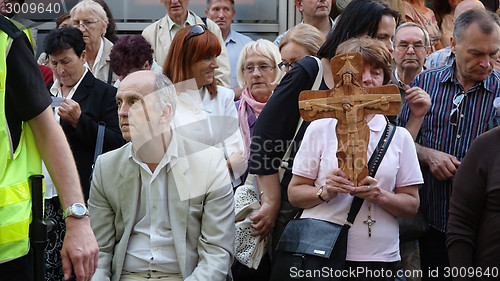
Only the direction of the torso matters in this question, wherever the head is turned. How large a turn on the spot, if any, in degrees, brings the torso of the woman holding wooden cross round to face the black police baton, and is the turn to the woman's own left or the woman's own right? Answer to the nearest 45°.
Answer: approximately 45° to the woman's own right

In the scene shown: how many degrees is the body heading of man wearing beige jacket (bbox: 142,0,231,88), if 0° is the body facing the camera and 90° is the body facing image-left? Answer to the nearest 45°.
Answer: approximately 0°

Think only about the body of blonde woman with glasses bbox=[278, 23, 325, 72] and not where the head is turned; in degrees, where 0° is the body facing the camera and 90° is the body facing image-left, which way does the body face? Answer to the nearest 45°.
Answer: approximately 45°

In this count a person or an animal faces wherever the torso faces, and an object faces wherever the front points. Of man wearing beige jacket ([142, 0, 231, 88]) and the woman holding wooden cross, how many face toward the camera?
2

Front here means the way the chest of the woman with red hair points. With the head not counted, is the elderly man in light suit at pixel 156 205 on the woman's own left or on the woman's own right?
on the woman's own right

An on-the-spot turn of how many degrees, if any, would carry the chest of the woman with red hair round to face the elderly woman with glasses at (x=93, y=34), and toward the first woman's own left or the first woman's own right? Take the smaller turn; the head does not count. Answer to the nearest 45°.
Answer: approximately 180°

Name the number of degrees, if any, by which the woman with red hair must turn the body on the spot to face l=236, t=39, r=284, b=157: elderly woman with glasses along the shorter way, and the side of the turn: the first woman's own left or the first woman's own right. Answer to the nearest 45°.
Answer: approximately 90° to the first woman's own left

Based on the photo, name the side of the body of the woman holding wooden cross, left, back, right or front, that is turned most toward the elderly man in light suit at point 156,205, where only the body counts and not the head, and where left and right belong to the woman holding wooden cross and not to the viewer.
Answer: right

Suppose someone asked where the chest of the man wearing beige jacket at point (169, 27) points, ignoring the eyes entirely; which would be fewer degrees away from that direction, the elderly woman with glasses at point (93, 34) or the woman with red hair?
the woman with red hair

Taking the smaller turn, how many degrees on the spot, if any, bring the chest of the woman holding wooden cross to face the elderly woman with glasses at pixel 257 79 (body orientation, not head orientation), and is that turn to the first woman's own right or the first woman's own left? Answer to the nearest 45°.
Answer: approximately 135° to the first woman's own right
